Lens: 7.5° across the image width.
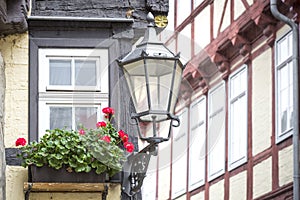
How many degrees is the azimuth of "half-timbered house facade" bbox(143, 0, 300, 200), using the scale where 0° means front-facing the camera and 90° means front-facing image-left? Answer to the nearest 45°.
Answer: approximately 45°

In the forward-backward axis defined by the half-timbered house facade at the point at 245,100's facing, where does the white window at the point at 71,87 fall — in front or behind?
in front

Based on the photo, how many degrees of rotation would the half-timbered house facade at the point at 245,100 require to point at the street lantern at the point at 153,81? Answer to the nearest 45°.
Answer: approximately 45° to its left

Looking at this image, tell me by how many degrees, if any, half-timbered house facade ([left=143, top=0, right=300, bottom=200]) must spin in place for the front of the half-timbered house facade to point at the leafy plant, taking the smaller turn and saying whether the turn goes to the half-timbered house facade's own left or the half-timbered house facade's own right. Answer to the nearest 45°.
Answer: approximately 45° to the half-timbered house facade's own left
